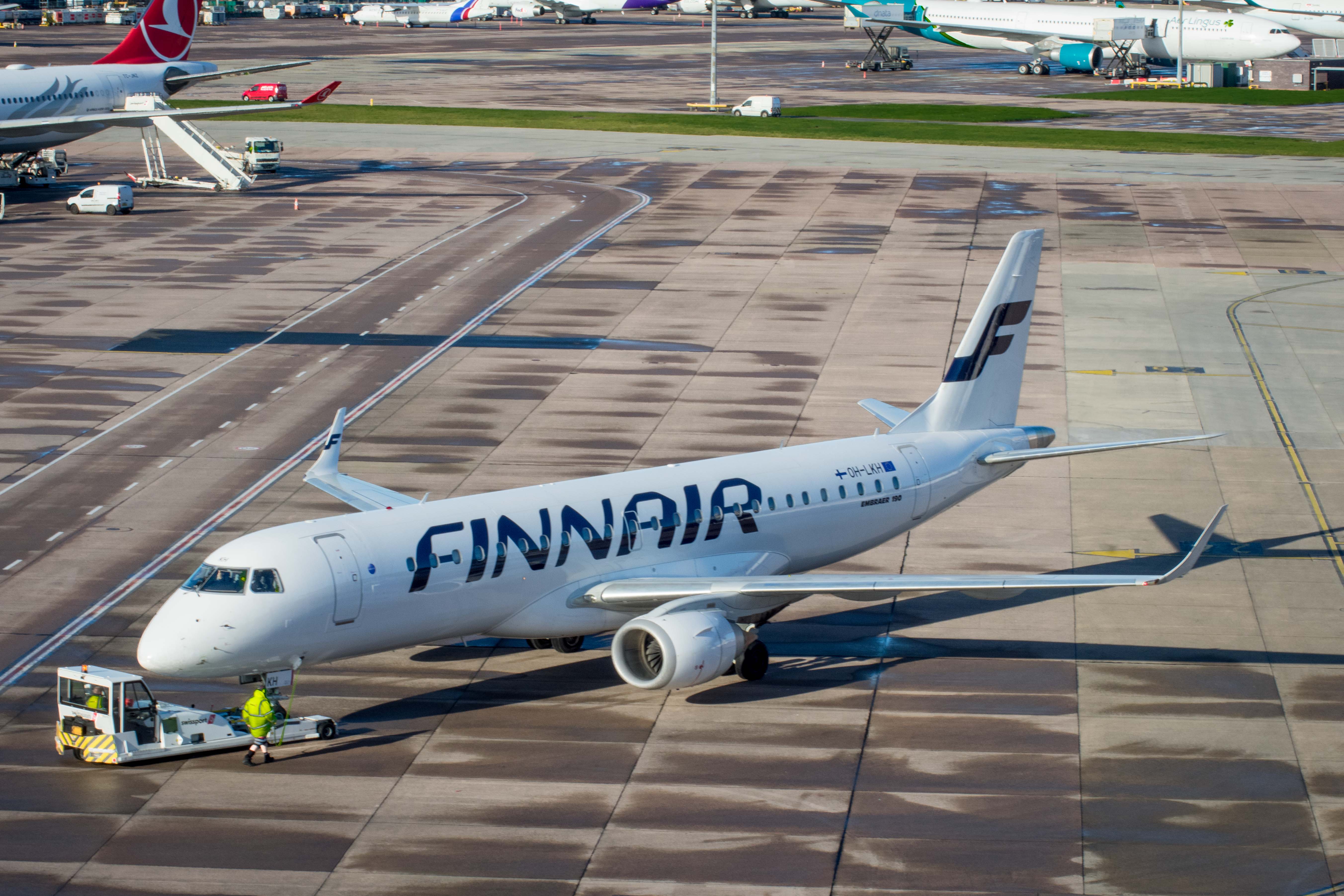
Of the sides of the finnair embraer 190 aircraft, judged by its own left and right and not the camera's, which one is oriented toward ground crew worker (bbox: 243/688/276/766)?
front

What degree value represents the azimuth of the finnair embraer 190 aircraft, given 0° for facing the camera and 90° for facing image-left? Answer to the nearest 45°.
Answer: approximately 45°
